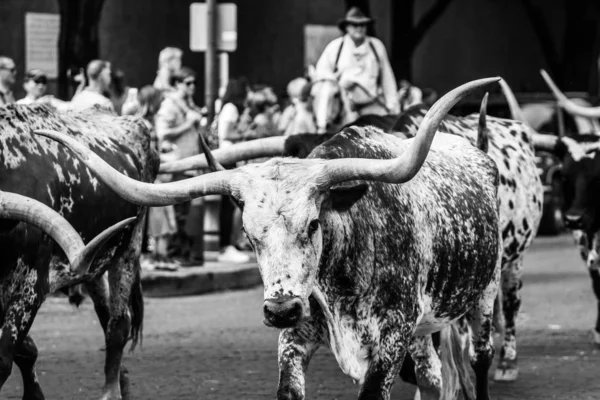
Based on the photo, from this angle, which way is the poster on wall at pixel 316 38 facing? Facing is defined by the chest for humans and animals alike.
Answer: toward the camera

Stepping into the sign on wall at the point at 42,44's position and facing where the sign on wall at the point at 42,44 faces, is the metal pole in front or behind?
in front

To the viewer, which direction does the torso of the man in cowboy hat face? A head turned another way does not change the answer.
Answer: toward the camera

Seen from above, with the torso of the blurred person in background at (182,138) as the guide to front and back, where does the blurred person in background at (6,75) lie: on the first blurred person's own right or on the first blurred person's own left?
on the first blurred person's own right

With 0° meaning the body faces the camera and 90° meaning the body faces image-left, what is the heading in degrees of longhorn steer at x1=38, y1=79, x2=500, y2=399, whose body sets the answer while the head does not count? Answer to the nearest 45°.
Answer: approximately 45°

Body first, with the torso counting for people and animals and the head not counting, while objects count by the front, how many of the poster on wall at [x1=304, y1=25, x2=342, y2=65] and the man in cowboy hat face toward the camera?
2

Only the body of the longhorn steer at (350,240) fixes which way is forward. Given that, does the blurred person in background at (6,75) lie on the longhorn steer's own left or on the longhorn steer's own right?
on the longhorn steer's own right

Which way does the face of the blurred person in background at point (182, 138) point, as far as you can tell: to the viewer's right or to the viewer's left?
to the viewer's right

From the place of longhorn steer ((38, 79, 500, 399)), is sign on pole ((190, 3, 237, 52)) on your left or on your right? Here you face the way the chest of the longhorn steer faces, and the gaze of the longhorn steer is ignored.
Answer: on your right

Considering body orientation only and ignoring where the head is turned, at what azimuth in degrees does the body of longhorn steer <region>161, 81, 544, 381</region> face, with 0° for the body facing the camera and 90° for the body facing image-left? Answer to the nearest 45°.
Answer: approximately 45°

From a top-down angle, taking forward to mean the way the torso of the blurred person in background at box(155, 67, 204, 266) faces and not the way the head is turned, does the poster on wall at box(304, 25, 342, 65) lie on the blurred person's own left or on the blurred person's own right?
on the blurred person's own left
